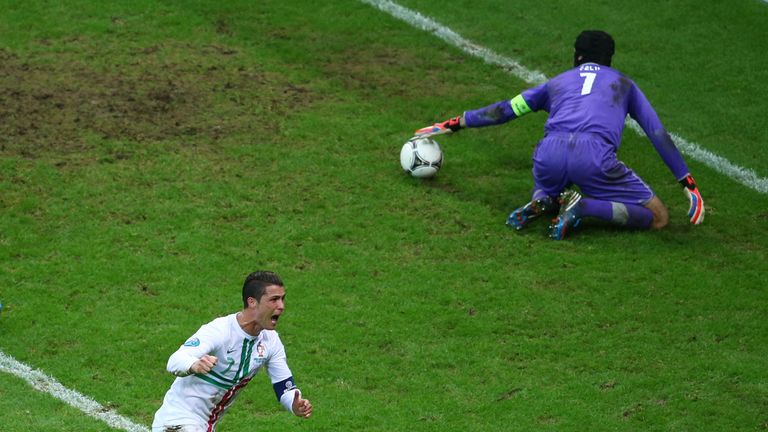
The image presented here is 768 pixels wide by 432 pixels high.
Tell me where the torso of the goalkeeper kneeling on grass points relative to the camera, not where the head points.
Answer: away from the camera

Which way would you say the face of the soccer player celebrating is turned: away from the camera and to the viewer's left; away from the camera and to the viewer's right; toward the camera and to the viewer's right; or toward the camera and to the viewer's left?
toward the camera and to the viewer's right

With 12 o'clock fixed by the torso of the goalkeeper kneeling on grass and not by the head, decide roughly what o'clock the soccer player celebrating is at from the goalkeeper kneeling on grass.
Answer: The soccer player celebrating is roughly at 7 o'clock from the goalkeeper kneeling on grass.

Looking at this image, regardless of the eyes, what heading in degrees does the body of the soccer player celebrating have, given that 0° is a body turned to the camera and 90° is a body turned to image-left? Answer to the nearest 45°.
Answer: approximately 315°

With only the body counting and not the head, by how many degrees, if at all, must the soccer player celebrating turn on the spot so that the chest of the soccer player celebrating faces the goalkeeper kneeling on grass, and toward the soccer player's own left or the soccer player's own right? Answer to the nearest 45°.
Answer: approximately 90° to the soccer player's own left

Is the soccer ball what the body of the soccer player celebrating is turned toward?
no

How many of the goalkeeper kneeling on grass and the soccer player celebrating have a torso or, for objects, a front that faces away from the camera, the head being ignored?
1

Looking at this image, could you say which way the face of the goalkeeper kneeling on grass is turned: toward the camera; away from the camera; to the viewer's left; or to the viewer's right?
away from the camera

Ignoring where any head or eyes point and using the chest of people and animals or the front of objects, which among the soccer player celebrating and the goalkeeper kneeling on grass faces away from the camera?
the goalkeeper kneeling on grass
